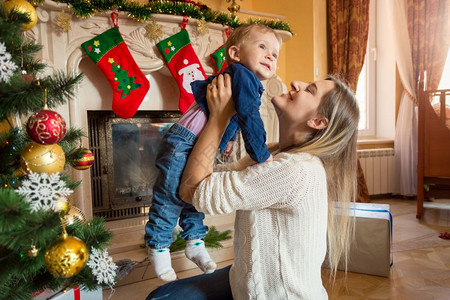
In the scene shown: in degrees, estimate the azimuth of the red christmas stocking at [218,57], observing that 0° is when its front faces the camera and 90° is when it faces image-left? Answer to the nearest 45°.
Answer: approximately 0°

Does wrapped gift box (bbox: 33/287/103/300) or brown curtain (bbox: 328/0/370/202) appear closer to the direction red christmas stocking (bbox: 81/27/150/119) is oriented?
the wrapped gift box

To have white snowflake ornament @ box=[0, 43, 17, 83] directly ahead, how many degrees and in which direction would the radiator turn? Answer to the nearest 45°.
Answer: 0° — it already faces it

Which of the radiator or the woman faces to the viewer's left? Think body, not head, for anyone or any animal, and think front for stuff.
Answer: the woman

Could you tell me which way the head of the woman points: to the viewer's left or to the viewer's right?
to the viewer's left

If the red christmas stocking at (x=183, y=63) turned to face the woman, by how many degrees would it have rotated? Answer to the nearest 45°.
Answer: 0° — it already faces them

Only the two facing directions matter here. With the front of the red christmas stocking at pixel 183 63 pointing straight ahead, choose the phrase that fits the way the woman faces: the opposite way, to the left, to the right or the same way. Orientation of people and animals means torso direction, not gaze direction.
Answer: to the right

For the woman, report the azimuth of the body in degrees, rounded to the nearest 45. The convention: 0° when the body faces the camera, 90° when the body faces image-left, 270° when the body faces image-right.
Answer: approximately 90°

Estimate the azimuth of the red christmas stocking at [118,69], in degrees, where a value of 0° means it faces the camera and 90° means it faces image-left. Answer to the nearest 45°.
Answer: approximately 0°

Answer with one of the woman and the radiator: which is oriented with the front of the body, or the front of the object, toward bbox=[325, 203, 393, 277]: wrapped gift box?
the radiator

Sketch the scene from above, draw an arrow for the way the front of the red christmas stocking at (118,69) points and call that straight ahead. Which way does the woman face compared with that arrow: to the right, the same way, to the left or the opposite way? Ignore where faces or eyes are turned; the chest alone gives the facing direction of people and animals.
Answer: to the right

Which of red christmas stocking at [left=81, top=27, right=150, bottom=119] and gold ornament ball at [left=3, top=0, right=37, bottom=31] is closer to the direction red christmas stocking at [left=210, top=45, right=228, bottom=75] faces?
the gold ornament ball

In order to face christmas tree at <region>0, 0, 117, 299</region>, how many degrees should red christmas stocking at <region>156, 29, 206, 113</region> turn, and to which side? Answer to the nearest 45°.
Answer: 0° — it already faces it

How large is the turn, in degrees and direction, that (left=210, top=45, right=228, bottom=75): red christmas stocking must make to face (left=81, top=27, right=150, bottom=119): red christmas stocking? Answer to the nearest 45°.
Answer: approximately 45° to its right

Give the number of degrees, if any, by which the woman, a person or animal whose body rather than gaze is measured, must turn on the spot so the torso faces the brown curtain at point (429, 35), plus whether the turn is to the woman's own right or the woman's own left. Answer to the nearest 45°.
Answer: approximately 135° to the woman's own right
